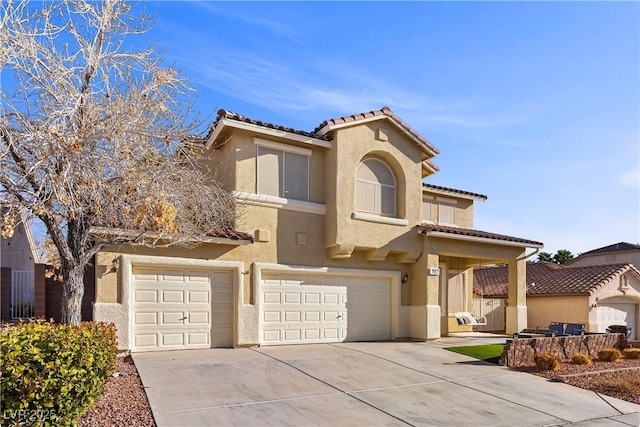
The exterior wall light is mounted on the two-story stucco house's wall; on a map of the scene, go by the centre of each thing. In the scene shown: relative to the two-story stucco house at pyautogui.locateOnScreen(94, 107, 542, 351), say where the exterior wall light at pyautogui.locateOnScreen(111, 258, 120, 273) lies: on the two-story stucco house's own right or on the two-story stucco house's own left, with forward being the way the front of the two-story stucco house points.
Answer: on the two-story stucco house's own right

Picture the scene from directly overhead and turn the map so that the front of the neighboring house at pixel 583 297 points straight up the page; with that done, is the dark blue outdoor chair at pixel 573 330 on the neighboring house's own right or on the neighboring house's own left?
on the neighboring house's own right

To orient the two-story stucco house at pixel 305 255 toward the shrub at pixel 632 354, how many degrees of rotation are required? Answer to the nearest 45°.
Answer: approximately 45° to its left

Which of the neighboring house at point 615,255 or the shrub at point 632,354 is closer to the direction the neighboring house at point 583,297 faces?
the shrub

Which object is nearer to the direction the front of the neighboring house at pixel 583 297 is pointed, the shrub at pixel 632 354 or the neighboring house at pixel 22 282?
the shrub

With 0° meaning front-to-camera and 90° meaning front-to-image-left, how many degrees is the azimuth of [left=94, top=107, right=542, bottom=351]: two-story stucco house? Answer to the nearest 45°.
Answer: approximately 315°

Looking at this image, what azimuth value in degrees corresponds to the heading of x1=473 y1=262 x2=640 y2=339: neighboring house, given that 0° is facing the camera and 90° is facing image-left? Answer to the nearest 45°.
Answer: approximately 315°

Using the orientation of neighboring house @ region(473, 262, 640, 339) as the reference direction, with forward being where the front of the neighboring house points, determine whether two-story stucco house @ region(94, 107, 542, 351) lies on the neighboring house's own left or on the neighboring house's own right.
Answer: on the neighboring house's own right

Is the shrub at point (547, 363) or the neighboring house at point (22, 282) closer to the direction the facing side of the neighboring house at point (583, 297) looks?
the shrub
